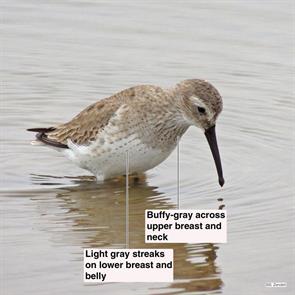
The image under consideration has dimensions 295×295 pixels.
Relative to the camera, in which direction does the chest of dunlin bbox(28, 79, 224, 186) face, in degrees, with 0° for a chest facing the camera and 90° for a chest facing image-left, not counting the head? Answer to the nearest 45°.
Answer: approximately 270°
